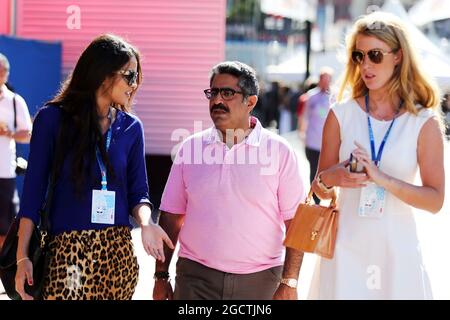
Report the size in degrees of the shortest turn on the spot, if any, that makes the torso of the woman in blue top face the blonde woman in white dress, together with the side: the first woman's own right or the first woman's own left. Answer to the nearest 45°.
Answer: approximately 45° to the first woman's own left

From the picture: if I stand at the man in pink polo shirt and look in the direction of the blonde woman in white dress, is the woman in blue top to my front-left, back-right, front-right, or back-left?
back-right

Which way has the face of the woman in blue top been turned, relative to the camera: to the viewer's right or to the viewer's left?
to the viewer's right

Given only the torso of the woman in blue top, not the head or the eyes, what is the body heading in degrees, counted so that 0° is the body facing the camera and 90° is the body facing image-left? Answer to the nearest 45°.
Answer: approximately 315°

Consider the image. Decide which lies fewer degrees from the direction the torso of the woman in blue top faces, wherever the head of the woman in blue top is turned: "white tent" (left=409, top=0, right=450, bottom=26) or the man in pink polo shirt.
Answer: the man in pink polo shirt

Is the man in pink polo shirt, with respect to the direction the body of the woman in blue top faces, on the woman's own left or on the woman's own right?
on the woman's own left

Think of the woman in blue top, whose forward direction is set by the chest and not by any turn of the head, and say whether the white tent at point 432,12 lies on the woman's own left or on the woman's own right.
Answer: on the woman's own left

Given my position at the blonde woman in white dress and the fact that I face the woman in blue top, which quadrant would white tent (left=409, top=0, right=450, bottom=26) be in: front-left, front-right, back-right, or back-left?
back-right

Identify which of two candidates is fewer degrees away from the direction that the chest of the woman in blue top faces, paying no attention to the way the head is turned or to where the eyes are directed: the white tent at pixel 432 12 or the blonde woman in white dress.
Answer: the blonde woman in white dress
